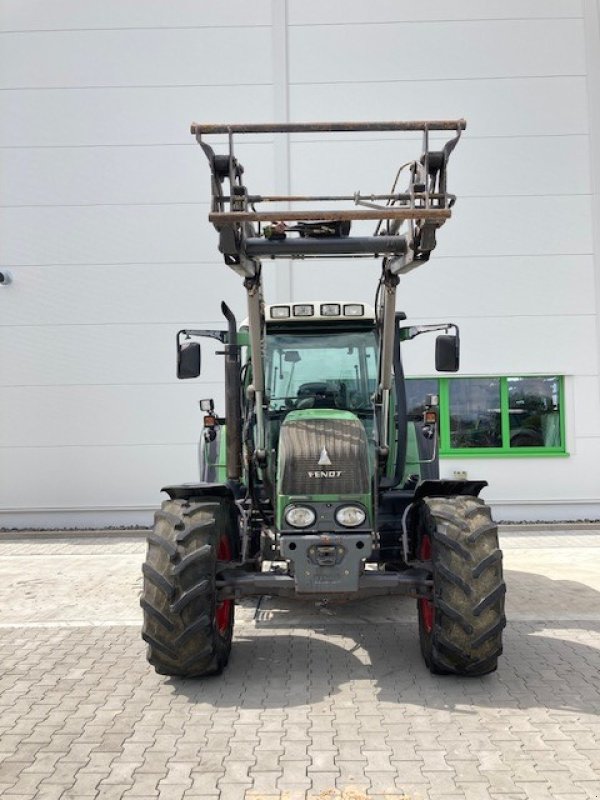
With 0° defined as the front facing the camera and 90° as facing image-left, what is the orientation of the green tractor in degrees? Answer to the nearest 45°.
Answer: approximately 0°
